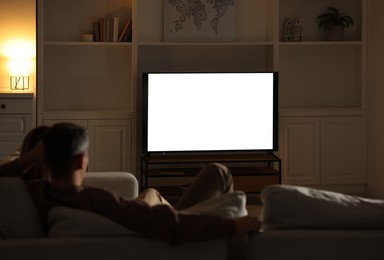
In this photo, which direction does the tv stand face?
toward the camera

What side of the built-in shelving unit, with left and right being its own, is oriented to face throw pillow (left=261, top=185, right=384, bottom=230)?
front

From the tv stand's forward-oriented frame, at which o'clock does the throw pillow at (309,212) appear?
The throw pillow is roughly at 12 o'clock from the tv stand.

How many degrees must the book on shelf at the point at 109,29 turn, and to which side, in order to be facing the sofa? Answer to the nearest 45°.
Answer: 0° — it already faces it

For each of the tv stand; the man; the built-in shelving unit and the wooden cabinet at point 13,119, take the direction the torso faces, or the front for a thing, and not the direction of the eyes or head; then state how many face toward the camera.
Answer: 3

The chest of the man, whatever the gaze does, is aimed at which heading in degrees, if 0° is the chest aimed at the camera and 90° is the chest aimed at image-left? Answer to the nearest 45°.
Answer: approximately 225°

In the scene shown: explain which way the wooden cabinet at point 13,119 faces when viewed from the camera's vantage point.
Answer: facing the viewer

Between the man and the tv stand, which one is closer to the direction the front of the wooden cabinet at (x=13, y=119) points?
the man

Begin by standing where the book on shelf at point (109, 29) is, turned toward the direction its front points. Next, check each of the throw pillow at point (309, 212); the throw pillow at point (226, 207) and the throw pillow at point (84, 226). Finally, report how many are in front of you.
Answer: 3

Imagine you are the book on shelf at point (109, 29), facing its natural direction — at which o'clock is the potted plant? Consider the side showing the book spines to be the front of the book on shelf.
The potted plant is roughly at 9 o'clock from the book on shelf.

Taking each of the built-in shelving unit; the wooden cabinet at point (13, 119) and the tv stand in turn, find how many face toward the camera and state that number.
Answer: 3

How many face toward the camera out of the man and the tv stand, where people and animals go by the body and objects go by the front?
1

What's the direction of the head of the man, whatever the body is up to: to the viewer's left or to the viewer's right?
to the viewer's right

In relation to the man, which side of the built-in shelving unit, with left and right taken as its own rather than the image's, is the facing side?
front

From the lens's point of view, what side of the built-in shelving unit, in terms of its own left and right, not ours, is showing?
front

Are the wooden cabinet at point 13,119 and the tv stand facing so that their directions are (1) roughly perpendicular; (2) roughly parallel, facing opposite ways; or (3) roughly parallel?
roughly parallel
